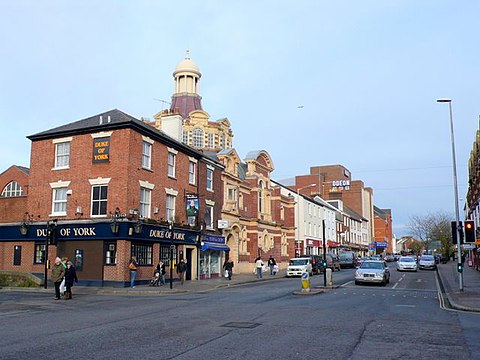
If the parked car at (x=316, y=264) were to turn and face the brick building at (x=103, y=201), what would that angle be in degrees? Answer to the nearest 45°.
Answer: approximately 180°

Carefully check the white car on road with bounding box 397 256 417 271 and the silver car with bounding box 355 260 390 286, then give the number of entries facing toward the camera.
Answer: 2

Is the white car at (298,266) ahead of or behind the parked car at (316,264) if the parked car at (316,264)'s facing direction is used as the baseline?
behind

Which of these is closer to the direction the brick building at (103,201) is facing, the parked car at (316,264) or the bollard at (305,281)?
the bollard

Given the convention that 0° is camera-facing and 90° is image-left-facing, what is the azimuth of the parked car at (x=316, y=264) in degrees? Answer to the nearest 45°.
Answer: approximately 225°

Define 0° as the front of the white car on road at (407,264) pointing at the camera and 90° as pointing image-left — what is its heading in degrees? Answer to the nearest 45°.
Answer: approximately 0°

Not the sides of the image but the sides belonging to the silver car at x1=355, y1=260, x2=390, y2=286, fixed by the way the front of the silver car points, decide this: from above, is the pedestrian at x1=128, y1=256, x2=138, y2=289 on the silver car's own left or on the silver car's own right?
on the silver car's own right
